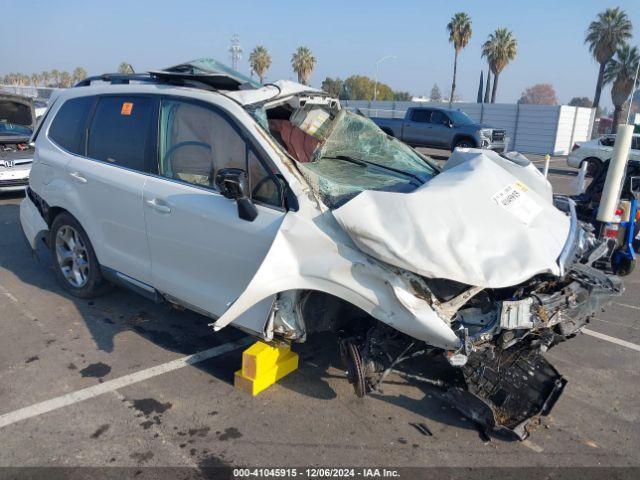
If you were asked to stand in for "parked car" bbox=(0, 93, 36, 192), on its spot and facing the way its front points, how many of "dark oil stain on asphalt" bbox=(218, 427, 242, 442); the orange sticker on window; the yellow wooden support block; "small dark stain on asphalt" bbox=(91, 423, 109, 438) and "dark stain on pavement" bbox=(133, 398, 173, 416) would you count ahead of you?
5

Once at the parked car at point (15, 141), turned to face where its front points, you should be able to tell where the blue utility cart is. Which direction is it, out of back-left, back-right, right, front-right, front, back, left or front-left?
front-left

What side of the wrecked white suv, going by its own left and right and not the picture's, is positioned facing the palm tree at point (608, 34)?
left

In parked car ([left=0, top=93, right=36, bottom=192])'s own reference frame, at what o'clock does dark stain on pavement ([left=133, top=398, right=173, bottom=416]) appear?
The dark stain on pavement is roughly at 12 o'clock from the parked car.

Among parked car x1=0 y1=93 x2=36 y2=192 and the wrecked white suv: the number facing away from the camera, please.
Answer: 0

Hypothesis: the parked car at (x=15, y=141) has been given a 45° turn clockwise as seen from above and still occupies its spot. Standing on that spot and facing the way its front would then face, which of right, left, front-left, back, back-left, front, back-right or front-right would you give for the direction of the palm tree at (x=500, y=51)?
back

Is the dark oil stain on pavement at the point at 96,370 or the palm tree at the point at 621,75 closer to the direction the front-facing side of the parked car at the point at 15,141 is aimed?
the dark oil stain on pavement

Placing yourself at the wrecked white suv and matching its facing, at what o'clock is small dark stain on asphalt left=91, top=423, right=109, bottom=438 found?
The small dark stain on asphalt is roughly at 4 o'clock from the wrecked white suv.

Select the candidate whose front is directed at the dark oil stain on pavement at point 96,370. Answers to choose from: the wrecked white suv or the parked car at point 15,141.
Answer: the parked car

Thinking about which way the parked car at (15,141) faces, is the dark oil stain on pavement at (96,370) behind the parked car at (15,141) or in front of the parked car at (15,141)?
in front

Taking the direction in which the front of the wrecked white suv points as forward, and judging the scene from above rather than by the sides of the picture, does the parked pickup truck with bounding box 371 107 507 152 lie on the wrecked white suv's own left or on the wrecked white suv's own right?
on the wrecked white suv's own left

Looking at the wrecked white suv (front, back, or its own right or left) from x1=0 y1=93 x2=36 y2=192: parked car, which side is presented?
back

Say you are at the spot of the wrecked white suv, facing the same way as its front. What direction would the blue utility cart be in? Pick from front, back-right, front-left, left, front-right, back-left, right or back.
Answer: left

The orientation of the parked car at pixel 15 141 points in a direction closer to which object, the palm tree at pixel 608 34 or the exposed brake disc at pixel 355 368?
the exposed brake disc
